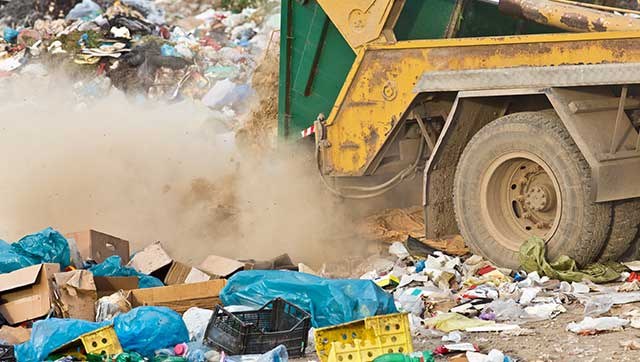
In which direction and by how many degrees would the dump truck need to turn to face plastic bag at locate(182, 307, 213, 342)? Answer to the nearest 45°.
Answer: approximately 90° to its right

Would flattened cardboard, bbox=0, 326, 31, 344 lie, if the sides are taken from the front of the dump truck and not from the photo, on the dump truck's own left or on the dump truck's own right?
on the dump truck's own right

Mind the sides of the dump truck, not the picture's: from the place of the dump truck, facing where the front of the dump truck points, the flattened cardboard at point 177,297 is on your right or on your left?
on your right

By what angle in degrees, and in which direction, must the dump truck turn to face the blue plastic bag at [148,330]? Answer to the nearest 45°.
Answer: approximately 90° to its right

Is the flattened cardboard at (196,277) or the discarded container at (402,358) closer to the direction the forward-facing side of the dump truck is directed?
the discarded container

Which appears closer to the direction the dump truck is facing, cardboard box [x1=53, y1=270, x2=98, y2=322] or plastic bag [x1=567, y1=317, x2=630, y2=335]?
the plastic bag

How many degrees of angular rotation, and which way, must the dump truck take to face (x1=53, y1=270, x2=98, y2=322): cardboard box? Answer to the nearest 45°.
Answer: approximately 90° to its right

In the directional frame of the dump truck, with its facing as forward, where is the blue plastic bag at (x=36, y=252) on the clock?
The blue plastic bag is roughly at 4 o'clock from the dump truck.

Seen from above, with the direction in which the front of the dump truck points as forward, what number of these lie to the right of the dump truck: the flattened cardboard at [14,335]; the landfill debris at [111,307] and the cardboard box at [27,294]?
3

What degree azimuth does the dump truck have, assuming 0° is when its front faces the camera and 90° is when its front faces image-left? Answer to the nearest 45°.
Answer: approximately 315°

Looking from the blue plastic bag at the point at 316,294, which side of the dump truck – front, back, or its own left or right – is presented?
right

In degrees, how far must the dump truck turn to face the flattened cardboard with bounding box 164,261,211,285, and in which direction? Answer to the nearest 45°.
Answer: approximately 135° to its right

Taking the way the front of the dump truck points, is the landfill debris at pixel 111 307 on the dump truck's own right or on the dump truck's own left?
on the dump truck's own right
